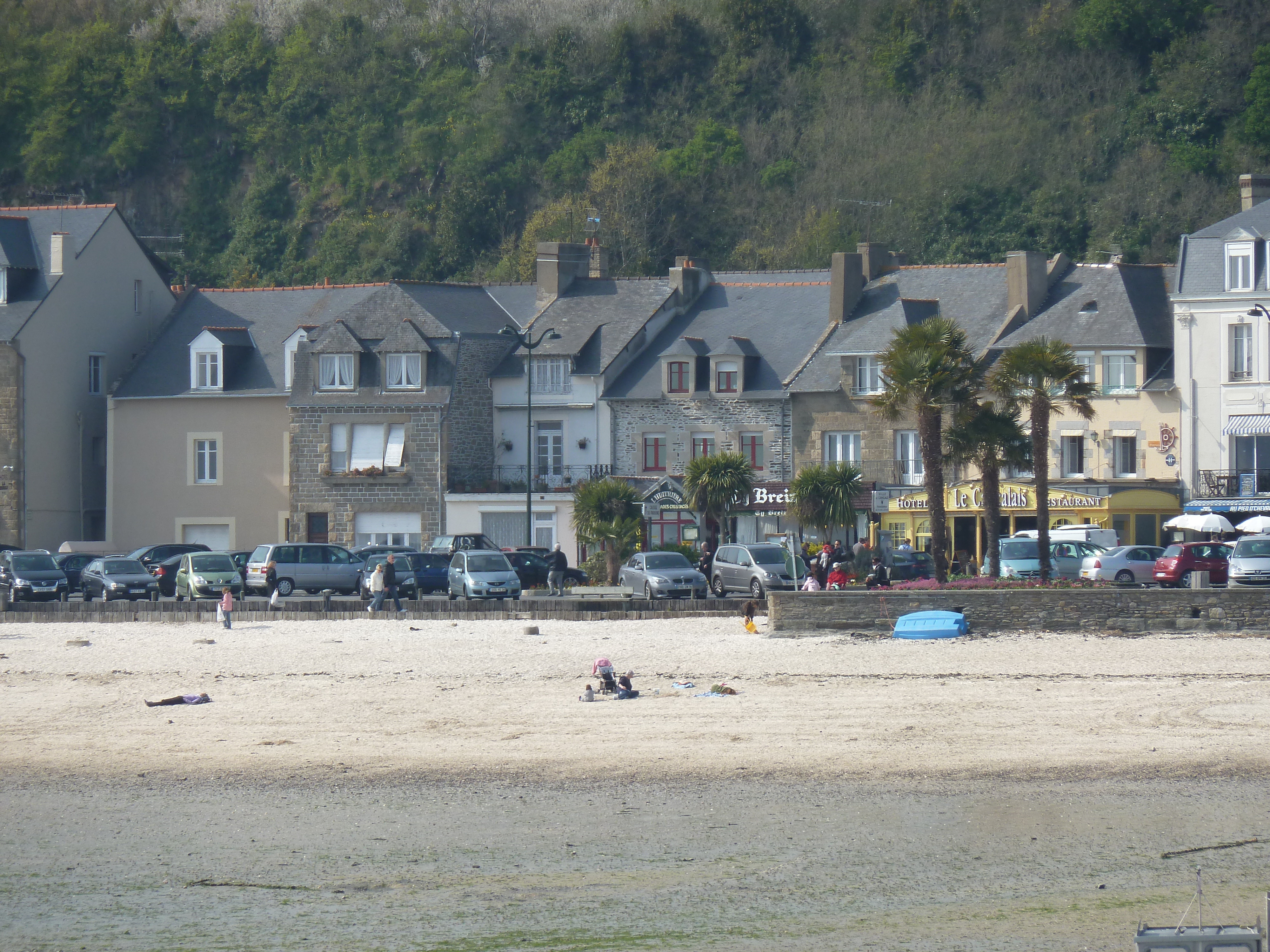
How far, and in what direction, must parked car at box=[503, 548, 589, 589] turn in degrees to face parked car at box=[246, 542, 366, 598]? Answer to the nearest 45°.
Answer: approximately 180°

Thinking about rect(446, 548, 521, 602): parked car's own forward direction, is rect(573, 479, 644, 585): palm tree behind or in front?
behind

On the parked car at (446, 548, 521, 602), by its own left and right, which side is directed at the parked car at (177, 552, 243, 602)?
right

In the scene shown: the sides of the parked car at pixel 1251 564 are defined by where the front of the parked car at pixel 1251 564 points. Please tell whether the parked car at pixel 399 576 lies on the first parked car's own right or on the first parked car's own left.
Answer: on the first parked car's own right

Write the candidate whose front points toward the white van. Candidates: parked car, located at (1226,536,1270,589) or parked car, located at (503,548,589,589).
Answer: parked car, located at (503,548,589,589)

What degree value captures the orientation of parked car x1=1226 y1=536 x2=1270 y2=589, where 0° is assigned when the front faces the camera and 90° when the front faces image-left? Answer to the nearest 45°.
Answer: approximately 0°

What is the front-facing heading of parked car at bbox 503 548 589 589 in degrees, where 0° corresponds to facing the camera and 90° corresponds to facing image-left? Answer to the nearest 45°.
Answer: approximately 270°

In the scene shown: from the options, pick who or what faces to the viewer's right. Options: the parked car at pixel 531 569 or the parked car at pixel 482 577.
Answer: the parked car at pixel 531 569

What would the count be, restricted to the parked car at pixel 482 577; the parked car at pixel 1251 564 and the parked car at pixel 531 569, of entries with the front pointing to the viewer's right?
1

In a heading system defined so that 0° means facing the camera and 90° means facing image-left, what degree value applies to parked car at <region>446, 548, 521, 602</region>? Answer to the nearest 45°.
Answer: approximately 0°

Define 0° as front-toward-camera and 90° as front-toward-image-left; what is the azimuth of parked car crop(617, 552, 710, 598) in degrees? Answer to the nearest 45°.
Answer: approximately 315°

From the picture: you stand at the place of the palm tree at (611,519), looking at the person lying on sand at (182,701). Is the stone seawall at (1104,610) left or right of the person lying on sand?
left

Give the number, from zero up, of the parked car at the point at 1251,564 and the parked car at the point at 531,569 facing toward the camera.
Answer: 1

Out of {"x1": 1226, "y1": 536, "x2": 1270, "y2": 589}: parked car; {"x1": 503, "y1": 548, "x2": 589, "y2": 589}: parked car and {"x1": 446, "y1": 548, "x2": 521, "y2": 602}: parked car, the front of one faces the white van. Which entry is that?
{"x1": 503, "y1": 548, "x2": 589, "y2": 589}: parked car
